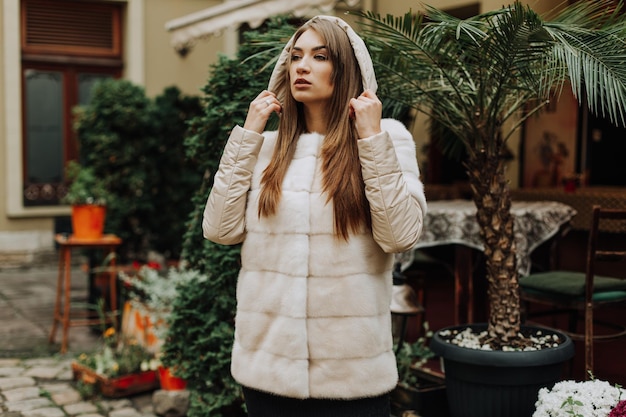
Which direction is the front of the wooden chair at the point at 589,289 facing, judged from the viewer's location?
facing away from the viewer and to the left of the viewer

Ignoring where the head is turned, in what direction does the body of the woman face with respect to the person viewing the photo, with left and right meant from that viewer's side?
facing the viewer

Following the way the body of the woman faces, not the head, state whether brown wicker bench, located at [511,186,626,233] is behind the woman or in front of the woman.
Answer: behind

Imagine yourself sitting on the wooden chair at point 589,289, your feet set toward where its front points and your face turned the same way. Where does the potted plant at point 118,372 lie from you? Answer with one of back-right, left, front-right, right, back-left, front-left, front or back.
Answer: front-left

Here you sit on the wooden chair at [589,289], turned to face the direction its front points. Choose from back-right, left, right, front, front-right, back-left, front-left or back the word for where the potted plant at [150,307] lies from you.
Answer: front-left

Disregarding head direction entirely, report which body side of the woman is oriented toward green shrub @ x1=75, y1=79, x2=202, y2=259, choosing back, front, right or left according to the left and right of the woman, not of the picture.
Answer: back

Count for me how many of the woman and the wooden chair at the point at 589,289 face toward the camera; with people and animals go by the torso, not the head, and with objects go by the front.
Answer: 1

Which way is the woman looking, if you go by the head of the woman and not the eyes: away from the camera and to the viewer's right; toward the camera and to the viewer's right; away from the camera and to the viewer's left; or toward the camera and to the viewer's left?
toward the camera and to the viewer's left

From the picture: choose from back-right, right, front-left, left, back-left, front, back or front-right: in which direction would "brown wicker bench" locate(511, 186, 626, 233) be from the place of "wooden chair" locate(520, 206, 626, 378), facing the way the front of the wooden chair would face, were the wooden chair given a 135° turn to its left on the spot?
back

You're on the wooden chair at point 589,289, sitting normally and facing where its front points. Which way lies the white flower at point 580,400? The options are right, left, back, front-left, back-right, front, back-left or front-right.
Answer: back-left

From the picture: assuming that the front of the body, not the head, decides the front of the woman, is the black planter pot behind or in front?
behind
